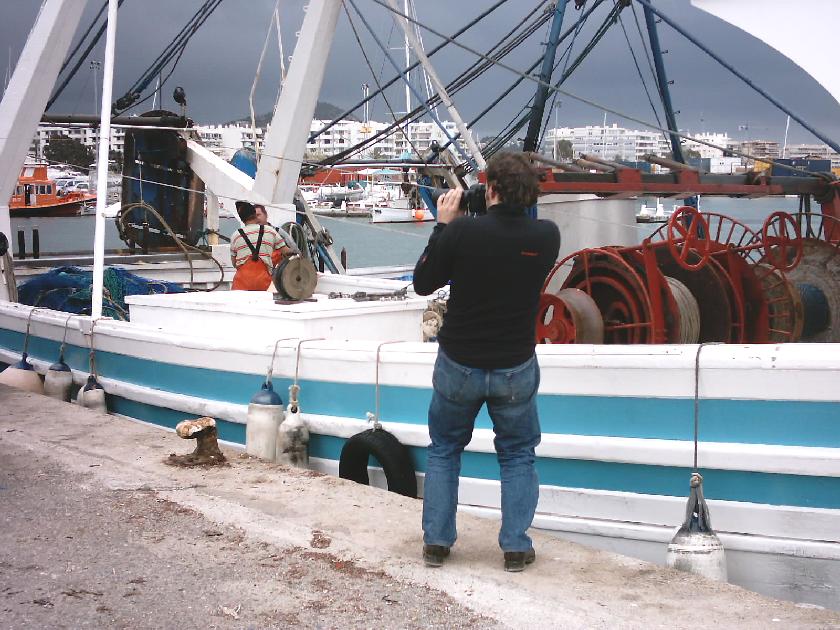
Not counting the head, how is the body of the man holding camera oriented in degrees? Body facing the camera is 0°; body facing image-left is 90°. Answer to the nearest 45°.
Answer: approximately 135°

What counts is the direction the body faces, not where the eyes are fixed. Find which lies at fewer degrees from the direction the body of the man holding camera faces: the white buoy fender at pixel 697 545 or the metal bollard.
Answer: the metal bollard

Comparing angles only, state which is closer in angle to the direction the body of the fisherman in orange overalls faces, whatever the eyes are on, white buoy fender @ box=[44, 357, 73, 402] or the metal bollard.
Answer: the metal bollard
